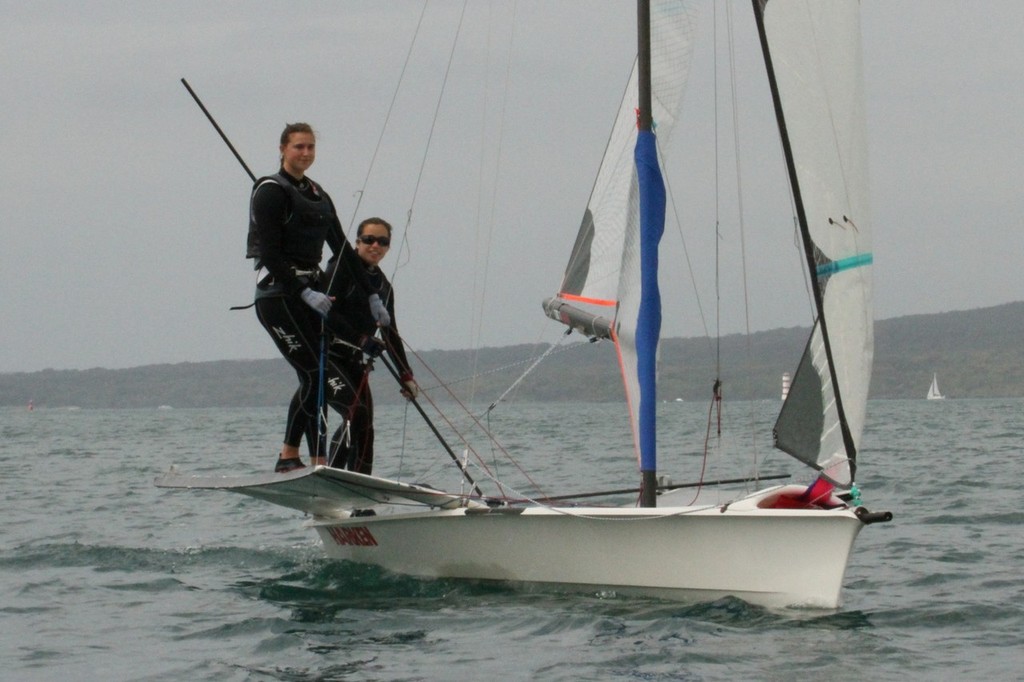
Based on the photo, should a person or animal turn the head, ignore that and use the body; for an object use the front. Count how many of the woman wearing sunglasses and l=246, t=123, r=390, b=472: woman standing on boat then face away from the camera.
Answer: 0

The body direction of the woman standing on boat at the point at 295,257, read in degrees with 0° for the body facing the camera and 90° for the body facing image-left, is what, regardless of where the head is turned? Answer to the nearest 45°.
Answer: approximately 315°

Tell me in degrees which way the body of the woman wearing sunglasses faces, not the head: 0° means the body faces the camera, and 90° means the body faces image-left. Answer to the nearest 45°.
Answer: approximately 315°

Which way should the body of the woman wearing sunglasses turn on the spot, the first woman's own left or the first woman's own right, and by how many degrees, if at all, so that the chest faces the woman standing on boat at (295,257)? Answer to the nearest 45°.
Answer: approximately 90° to the first woman's own right

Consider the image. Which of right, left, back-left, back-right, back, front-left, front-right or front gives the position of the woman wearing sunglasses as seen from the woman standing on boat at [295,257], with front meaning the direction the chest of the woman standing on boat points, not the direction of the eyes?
left
